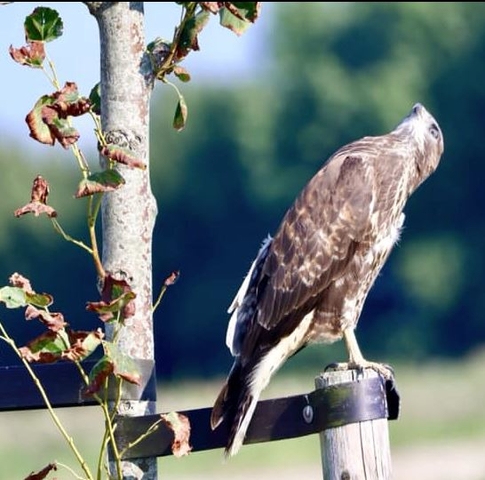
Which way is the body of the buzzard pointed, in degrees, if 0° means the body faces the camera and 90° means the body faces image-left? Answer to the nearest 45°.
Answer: approximately 270°
